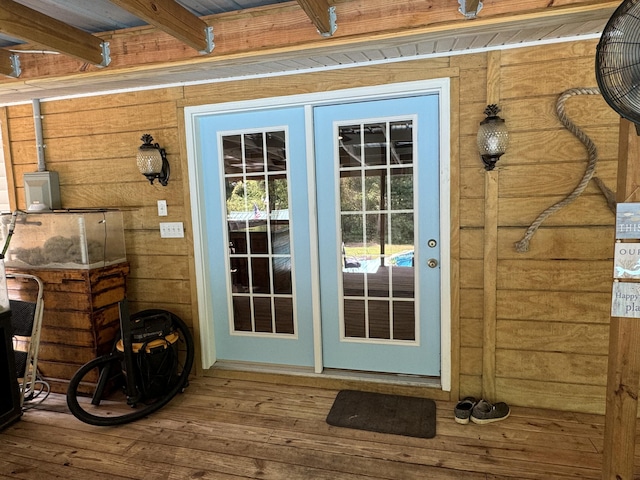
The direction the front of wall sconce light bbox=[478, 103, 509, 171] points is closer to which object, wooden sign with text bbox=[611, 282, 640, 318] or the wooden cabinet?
the wooden sign with text

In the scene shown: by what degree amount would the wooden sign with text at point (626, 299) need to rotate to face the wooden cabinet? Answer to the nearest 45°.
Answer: approximately 90° to its right

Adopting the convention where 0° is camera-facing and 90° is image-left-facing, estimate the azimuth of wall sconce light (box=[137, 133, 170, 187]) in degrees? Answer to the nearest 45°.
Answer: approximately 45°

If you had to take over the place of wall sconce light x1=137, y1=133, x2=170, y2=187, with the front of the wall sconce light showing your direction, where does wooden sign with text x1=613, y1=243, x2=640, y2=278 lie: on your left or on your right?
on your left

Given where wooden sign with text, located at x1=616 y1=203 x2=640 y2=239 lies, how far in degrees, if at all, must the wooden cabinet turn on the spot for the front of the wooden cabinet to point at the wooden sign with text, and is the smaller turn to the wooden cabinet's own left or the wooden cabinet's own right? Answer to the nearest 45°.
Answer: approximately 90° to the wooden cabinet's own left

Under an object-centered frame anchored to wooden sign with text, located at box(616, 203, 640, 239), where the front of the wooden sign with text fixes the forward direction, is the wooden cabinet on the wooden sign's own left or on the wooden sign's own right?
on the wooden sign's own right
